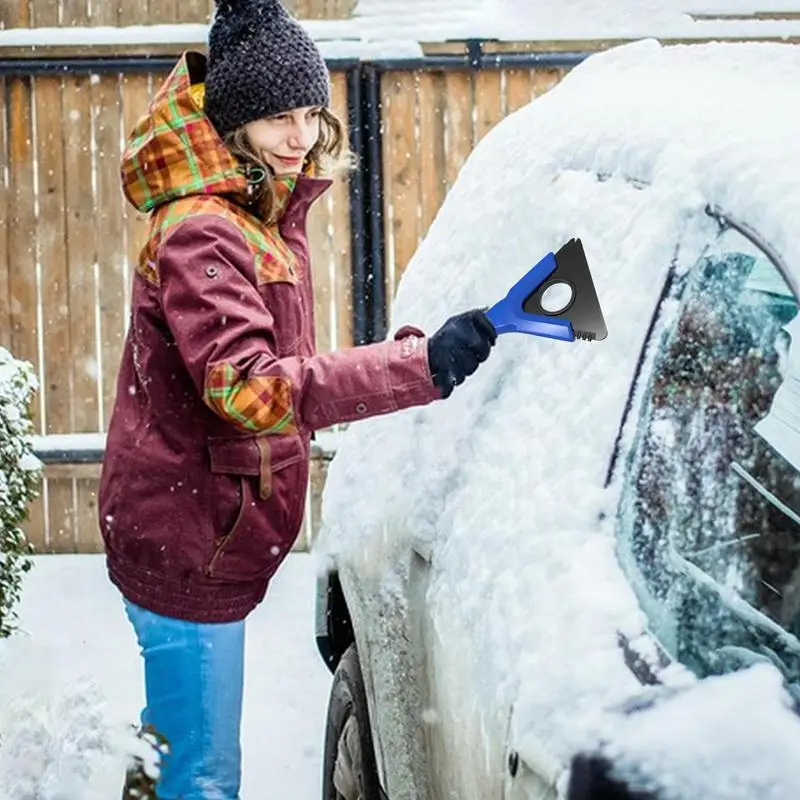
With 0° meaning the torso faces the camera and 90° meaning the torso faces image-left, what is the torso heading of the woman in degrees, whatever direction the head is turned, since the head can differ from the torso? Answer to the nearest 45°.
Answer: approximately 270°

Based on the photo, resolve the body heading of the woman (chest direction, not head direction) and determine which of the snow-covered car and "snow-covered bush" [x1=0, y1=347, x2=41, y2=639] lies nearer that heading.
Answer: the snow-covered car

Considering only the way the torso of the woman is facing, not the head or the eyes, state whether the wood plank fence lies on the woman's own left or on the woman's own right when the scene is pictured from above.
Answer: on the woman's own left

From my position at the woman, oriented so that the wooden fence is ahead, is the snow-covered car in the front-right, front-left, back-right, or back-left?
back-right

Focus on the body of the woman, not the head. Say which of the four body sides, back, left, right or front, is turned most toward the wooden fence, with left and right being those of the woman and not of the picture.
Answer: left

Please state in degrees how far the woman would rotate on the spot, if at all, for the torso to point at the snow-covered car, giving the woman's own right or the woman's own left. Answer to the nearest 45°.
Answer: approximately 45° to the woman's own right
